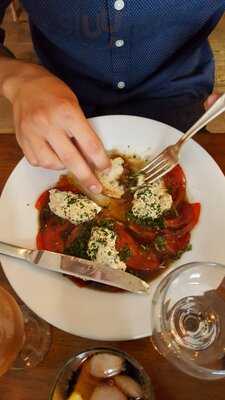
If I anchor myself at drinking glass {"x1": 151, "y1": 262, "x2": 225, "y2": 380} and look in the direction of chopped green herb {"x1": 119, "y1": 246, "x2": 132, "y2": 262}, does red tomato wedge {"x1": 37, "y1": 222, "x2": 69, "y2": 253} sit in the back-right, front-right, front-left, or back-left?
front-left

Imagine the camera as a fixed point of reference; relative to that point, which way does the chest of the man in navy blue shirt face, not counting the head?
toward the camera
